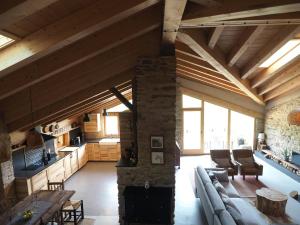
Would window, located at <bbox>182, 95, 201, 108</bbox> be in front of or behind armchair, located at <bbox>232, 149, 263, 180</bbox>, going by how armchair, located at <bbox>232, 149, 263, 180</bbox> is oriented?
behind

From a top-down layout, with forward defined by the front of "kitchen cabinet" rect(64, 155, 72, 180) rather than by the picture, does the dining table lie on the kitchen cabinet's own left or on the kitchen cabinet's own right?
on the kitchen cabinet's own right

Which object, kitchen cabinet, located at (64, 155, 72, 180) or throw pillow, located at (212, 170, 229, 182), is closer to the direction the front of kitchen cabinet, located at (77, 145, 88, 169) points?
the throw pillow

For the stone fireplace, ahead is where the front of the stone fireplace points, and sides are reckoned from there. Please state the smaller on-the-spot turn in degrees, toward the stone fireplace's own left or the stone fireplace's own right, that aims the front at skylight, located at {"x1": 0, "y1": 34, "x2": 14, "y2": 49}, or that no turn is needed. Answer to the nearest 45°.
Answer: approximately 45° to the stone fireplace's own right

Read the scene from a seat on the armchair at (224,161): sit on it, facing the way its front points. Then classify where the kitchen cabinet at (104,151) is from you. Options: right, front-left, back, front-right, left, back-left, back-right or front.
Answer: back-right

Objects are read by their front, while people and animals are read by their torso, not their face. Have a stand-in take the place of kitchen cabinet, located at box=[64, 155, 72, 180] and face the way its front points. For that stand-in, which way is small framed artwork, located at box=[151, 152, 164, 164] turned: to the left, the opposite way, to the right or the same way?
to the right

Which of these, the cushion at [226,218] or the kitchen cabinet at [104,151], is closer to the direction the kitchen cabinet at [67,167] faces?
the cushion

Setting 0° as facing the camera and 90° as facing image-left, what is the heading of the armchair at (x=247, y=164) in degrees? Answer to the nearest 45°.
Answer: approximately 315°

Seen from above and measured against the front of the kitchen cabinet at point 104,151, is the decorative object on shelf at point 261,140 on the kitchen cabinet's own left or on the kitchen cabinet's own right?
on the kitchen cabinet's own left

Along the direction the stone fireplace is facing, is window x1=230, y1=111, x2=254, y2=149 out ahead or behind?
behind
